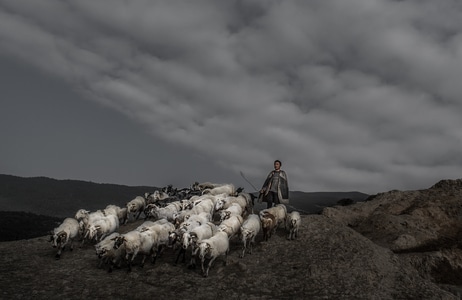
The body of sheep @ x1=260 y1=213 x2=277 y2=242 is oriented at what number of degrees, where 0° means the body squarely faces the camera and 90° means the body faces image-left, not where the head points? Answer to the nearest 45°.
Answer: approximately 45°

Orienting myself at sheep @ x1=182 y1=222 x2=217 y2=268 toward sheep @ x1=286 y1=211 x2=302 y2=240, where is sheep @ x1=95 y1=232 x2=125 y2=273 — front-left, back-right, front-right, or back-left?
back-left

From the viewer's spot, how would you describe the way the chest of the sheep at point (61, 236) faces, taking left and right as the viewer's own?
facing the viewer and to the left of the viewer

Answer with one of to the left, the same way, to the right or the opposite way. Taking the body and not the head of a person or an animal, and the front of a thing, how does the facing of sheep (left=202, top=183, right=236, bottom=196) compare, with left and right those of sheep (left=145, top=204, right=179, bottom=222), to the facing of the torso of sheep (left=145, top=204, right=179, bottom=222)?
the same way

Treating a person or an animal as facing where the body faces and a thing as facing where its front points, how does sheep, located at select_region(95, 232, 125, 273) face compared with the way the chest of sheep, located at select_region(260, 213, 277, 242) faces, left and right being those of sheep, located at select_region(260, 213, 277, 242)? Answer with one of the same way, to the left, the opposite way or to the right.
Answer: the same way

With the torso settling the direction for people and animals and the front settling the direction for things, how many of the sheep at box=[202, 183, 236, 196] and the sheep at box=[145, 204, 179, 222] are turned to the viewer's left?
2

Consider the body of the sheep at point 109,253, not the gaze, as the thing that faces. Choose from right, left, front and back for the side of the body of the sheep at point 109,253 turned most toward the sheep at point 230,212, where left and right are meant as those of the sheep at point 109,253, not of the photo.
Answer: back

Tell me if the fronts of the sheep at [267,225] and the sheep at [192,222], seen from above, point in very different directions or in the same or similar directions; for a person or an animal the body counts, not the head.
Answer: same or similar directions

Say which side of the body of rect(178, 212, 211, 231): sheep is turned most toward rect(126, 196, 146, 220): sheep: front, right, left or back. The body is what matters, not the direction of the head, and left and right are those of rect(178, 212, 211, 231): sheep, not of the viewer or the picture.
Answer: right

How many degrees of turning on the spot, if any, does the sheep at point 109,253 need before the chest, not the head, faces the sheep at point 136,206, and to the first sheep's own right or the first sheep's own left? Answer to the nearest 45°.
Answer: approximately 135° to the first sheep's own right

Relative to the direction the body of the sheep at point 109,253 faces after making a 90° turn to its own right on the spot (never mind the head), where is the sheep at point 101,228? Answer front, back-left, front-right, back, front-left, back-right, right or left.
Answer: front-right

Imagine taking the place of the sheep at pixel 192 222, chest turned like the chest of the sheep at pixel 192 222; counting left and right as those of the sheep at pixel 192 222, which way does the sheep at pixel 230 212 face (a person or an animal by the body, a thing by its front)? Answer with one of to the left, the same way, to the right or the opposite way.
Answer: the same way

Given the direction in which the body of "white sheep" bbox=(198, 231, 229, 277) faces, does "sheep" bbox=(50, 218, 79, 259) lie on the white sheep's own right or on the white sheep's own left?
on the white sheep's own right

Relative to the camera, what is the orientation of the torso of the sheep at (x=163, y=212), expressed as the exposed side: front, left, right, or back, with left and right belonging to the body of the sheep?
left

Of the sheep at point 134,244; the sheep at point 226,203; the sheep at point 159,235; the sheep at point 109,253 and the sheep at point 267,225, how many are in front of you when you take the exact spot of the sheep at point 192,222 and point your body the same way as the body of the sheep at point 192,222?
3

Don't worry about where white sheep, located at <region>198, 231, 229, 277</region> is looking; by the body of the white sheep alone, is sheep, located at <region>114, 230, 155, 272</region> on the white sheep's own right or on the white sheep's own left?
on the white sheep's own right

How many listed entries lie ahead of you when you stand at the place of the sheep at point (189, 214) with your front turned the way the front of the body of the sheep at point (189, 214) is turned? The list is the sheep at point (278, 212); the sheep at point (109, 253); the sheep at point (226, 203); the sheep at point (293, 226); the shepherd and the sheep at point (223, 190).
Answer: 1
